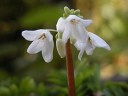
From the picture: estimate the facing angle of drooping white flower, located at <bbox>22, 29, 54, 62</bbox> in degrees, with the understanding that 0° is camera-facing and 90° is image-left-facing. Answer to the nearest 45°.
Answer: approximately 45°

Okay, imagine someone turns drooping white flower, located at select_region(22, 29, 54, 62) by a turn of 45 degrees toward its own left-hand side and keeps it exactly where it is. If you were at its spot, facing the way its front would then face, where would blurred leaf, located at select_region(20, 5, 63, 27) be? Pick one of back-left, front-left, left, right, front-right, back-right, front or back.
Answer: back
